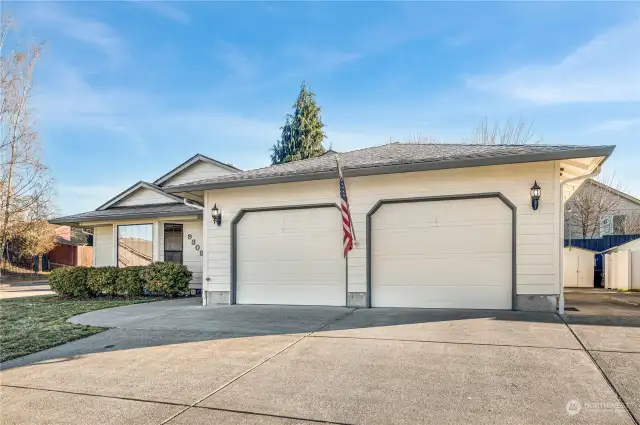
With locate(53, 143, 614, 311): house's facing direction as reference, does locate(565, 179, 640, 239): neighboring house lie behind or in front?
behind

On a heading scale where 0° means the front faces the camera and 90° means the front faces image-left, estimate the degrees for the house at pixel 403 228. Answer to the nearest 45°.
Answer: approximately 0°

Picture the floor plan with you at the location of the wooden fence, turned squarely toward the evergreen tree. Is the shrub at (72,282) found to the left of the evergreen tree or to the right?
right

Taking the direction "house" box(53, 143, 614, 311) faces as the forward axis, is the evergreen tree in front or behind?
behind
